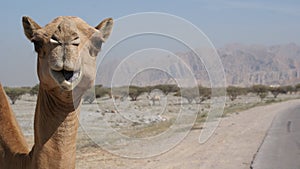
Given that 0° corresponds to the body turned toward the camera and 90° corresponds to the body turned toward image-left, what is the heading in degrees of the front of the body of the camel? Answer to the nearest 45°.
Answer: approximately 315°

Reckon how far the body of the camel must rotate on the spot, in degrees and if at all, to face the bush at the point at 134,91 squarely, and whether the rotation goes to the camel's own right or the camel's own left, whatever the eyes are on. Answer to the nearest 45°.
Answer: approximately 135° to the camel's own left

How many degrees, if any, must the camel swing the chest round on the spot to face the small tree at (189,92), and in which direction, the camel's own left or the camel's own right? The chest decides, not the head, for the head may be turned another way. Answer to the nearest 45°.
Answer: approximately 90° to the camel's own left
